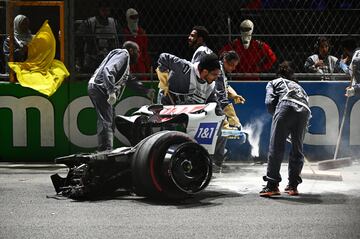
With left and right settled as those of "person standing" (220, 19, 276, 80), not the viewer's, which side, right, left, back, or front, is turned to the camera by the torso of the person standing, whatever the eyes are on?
front

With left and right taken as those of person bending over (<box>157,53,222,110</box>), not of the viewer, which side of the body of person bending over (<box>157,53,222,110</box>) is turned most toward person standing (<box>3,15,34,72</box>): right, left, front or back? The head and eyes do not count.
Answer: back

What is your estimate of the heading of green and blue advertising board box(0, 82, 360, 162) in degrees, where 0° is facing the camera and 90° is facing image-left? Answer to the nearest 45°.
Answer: approximately 0°

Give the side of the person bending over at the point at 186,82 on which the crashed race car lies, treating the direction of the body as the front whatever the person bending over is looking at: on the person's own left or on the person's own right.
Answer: on the person's own right

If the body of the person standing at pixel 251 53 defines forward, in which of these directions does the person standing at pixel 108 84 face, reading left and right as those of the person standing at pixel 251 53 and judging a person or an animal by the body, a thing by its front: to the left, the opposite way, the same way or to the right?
to the left

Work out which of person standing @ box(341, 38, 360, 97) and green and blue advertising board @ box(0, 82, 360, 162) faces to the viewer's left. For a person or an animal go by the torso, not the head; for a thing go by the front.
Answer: the person standing

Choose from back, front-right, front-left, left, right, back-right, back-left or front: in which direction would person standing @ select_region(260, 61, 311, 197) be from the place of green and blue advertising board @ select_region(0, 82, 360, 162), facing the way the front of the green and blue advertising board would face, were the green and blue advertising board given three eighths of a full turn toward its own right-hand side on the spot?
back

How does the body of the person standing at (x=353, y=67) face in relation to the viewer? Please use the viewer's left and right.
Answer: facing to the left of the viewer

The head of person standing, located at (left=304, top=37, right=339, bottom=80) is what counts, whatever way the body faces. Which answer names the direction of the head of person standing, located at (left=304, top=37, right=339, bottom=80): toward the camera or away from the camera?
toward the camera

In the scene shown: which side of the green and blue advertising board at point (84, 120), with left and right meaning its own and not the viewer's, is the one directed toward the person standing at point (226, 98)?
left
